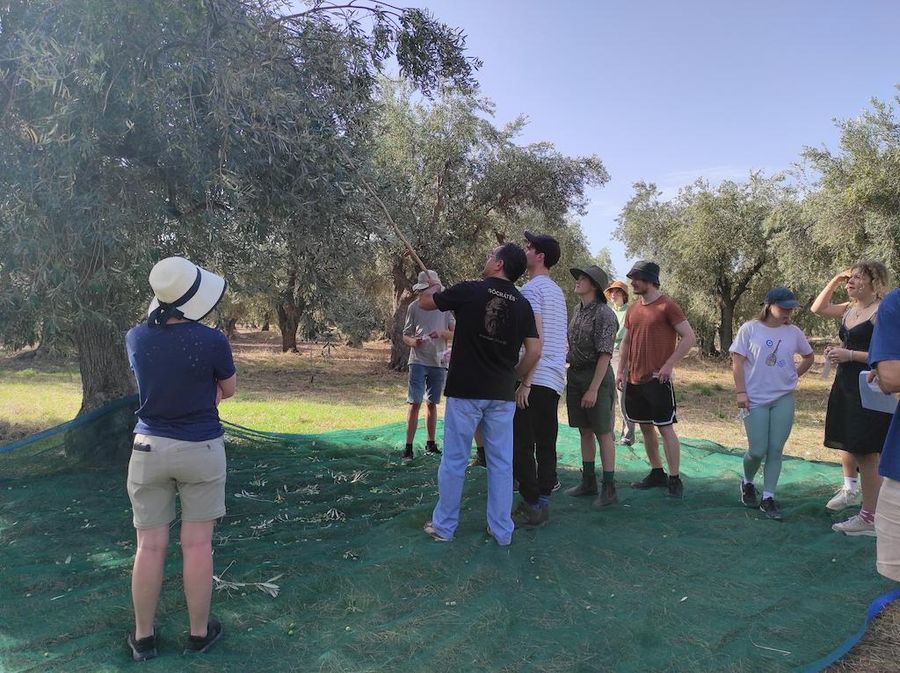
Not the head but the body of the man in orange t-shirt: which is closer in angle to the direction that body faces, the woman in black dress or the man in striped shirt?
the man in striped shirt

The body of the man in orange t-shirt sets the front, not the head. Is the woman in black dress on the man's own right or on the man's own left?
on the man's own left

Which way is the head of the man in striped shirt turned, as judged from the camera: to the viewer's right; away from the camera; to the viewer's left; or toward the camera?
to the viewer's left

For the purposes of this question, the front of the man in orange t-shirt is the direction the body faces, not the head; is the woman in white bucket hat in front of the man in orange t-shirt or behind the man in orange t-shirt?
in front

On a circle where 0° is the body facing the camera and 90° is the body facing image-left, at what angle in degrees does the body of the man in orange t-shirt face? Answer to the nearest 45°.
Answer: approximately 45°

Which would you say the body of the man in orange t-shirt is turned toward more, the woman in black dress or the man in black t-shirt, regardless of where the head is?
the man in black t-shirt

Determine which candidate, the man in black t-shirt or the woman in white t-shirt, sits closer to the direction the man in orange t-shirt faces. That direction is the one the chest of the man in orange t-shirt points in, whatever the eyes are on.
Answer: the man in black t-shirt

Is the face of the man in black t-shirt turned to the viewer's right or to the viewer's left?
to the viewer's left

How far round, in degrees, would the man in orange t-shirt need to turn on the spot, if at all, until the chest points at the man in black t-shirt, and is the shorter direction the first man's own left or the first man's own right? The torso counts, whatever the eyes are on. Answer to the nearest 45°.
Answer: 0° — they already face them
